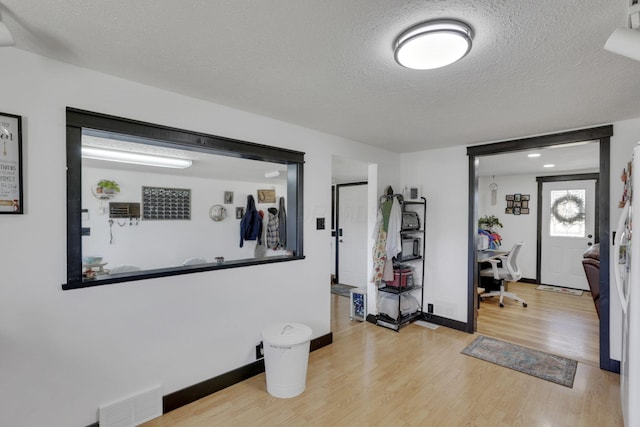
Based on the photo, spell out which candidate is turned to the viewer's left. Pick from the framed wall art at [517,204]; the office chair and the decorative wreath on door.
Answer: the office chair

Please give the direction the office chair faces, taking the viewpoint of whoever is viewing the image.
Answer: facing to the left of the viewer

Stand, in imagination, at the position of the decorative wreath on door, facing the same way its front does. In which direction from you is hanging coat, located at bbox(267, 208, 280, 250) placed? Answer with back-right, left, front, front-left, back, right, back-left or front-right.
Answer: front-right

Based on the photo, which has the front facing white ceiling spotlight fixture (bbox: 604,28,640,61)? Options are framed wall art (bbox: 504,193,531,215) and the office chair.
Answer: the framed wall art

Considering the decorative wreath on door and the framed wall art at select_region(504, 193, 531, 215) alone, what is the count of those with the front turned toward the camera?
2

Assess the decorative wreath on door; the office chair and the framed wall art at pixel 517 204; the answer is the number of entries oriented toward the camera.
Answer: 2

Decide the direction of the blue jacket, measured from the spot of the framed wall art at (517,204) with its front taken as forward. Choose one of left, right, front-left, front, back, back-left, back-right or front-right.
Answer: front-right

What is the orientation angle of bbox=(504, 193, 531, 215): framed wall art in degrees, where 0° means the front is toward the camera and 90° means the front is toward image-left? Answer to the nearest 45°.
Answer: approximately 0°

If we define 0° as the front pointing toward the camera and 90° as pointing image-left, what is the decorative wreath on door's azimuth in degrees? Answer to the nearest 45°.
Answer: approximately 0°

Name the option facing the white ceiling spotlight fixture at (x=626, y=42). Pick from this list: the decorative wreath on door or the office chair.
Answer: the decorative wreath on door

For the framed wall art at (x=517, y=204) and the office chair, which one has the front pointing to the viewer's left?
the office chair
